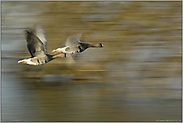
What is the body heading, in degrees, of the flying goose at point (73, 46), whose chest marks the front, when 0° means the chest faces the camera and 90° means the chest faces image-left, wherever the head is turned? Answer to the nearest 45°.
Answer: approximately 270°

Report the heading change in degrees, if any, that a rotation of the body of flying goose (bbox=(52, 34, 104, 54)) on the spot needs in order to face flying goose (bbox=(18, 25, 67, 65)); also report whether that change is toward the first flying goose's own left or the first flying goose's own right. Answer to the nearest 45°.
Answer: approximately 135° to the first flying goose's own right

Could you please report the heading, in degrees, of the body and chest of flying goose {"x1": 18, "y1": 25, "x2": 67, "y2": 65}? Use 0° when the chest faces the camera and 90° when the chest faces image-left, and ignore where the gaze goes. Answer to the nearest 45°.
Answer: approximately 270°

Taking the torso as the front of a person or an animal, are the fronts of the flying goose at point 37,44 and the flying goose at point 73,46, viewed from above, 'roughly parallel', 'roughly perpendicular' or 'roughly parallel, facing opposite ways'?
roughly parallel

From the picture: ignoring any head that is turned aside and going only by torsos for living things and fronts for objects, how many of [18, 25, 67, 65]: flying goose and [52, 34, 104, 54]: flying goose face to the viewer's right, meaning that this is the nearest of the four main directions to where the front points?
2

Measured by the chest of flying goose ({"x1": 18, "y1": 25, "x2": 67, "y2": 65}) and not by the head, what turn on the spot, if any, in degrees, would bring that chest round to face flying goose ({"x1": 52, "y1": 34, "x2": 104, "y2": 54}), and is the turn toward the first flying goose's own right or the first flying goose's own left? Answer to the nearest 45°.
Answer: approximately 45° to the first flying goose's own left
